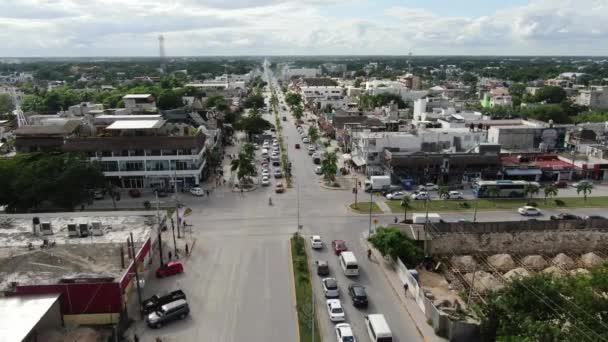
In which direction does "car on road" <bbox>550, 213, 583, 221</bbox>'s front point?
to the viewer's right

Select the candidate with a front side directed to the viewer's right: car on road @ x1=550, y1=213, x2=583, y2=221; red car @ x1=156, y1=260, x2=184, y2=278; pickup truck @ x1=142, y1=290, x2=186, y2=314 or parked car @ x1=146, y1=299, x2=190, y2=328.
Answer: the car on road

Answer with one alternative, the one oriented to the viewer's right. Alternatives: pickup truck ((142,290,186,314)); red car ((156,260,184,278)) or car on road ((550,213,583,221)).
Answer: the car on road

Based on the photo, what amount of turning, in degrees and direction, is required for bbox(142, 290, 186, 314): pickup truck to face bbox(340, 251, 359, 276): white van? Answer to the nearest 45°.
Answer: approximately 135° to its left

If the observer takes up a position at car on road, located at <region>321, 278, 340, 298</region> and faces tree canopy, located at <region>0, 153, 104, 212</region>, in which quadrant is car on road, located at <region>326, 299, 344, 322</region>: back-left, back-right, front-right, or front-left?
back-left

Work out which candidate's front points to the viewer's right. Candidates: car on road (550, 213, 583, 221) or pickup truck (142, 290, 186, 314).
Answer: the car on road

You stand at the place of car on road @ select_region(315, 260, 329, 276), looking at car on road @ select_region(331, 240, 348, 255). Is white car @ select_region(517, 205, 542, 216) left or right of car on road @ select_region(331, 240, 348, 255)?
right
